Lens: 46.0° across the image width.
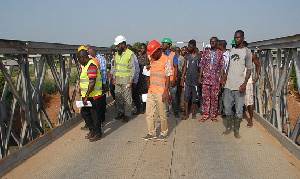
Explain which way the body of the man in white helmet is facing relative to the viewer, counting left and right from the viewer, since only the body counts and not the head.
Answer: facing the viewer and to the left of the viewer
